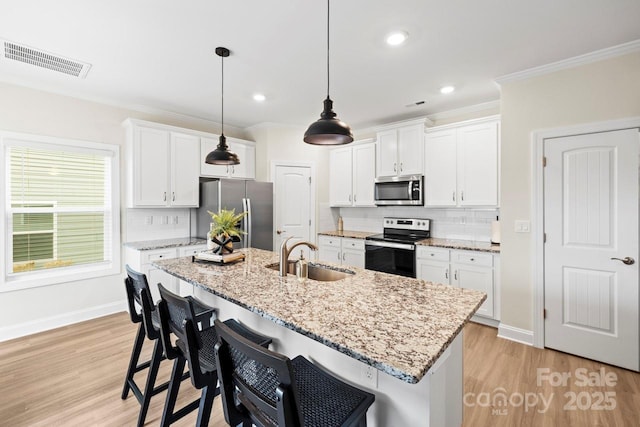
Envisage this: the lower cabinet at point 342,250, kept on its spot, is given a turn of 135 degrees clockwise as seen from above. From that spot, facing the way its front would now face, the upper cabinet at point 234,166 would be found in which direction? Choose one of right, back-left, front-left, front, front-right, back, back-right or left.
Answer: left

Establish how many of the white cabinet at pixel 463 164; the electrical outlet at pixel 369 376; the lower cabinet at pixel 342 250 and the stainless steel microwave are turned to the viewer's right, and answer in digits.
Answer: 0

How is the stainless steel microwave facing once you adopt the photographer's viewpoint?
facing the viewer and to the left of the viewer

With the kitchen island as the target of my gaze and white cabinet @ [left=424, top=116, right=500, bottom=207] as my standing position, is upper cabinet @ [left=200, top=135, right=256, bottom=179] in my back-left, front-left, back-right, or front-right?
front-right

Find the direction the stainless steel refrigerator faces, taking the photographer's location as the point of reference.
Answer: facing the viewer and to the right of the viewer

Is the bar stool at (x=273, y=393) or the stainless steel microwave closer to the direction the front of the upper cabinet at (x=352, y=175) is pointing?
the bar stool

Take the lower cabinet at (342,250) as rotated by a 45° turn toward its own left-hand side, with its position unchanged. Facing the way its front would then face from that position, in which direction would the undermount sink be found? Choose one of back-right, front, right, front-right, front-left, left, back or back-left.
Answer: front

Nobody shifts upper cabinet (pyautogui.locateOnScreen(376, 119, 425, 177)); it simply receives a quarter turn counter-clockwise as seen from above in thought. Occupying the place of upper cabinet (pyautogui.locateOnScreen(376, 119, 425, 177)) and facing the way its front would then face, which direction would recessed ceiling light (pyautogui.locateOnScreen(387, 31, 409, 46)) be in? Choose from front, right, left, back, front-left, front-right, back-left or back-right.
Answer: front-right

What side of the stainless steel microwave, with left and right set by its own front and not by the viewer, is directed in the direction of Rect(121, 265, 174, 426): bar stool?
front

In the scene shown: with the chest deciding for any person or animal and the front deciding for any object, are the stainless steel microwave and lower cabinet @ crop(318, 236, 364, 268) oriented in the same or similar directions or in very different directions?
same or similar directions

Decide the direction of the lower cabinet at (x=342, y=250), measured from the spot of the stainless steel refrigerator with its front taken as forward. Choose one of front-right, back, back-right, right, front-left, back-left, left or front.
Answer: front-left

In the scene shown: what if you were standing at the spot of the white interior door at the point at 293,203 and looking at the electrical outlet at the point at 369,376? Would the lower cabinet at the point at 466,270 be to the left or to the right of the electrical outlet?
left

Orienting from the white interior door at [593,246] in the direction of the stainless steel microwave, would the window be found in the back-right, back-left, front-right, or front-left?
front-left

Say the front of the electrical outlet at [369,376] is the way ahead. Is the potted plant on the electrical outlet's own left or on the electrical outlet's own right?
on the electrical outlet's own right

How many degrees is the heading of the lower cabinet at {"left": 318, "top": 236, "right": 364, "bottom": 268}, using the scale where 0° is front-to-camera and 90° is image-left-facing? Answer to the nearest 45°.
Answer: approximately 45°

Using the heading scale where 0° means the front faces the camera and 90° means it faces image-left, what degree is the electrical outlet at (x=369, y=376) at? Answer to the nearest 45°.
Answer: approximately 45°

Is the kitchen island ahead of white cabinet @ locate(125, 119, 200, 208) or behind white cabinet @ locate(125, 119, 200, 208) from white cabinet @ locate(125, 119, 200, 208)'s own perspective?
ahead

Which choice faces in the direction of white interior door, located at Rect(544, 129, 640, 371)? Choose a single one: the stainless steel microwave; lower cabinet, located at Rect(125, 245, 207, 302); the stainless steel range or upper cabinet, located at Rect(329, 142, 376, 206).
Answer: the lower cabinet
